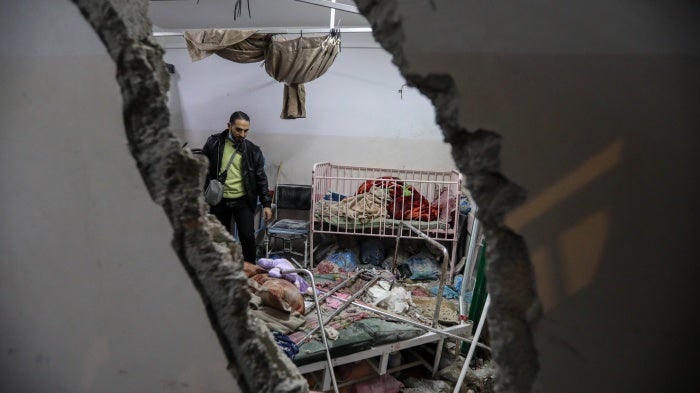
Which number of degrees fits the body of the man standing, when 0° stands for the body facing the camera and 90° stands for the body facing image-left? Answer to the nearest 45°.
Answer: approximately 0°

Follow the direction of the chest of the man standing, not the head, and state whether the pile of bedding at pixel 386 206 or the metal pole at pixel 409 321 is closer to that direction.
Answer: the metal pole

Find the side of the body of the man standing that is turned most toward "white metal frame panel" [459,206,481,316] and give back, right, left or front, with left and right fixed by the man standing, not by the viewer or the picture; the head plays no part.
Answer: left

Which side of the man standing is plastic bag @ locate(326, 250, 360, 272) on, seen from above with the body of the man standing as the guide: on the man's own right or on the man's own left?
on the man's own left

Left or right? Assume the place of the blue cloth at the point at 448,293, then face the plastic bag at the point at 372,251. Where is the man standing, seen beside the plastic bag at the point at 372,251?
left
